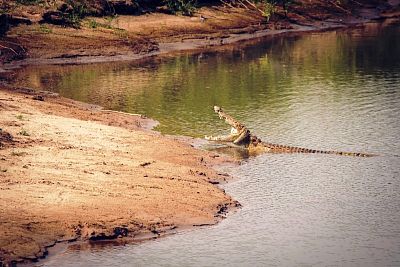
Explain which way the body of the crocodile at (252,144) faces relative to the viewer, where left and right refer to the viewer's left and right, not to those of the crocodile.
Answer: facing to the left of the viewer
